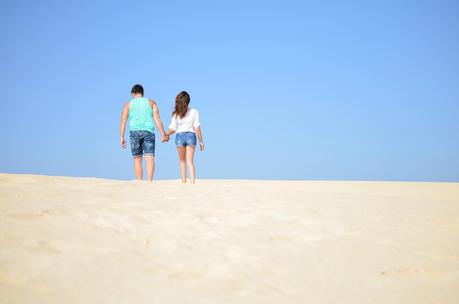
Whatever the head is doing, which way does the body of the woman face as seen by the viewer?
away from the camera

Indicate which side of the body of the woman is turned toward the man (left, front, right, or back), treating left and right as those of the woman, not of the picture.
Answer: left

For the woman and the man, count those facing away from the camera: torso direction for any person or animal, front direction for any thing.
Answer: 2

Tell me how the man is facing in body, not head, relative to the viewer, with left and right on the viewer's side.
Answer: facing away from the viewer

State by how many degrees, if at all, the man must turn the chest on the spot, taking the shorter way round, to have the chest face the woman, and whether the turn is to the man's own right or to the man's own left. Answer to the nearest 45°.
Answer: approximately 90° to the man's own right

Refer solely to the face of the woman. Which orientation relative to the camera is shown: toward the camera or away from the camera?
away from the camera
